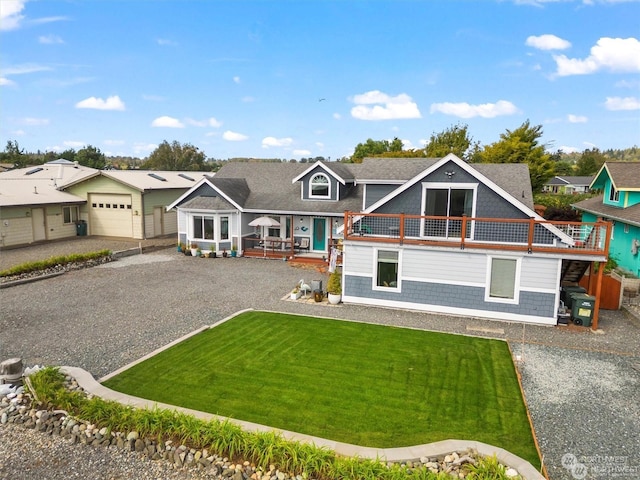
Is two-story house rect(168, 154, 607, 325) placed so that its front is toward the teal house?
no

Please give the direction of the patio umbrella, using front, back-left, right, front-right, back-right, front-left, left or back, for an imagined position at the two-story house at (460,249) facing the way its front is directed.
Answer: back-right

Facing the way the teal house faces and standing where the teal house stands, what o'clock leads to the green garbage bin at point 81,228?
The green garbage bin is roughly at 1 o'clock from the teal house.

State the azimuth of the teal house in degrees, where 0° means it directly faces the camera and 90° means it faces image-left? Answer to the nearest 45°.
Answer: approximately 45°

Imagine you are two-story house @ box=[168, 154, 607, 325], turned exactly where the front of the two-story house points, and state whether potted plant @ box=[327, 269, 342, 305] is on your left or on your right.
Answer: on your right

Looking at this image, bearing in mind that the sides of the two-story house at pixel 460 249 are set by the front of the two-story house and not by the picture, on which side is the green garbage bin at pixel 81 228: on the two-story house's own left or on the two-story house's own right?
on the two-story house's own right

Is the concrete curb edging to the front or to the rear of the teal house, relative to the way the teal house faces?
to the front

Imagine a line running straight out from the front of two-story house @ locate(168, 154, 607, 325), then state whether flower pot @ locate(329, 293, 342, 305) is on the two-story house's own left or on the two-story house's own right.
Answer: on the two-story house's own right

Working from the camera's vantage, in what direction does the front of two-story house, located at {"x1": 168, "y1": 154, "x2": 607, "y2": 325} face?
facing the viewer

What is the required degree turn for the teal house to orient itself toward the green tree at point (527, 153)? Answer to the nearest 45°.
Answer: approximately 135° to its right

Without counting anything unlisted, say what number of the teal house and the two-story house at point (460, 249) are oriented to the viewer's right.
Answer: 0

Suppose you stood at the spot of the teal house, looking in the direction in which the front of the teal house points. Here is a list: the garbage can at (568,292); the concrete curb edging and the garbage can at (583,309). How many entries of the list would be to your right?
0
